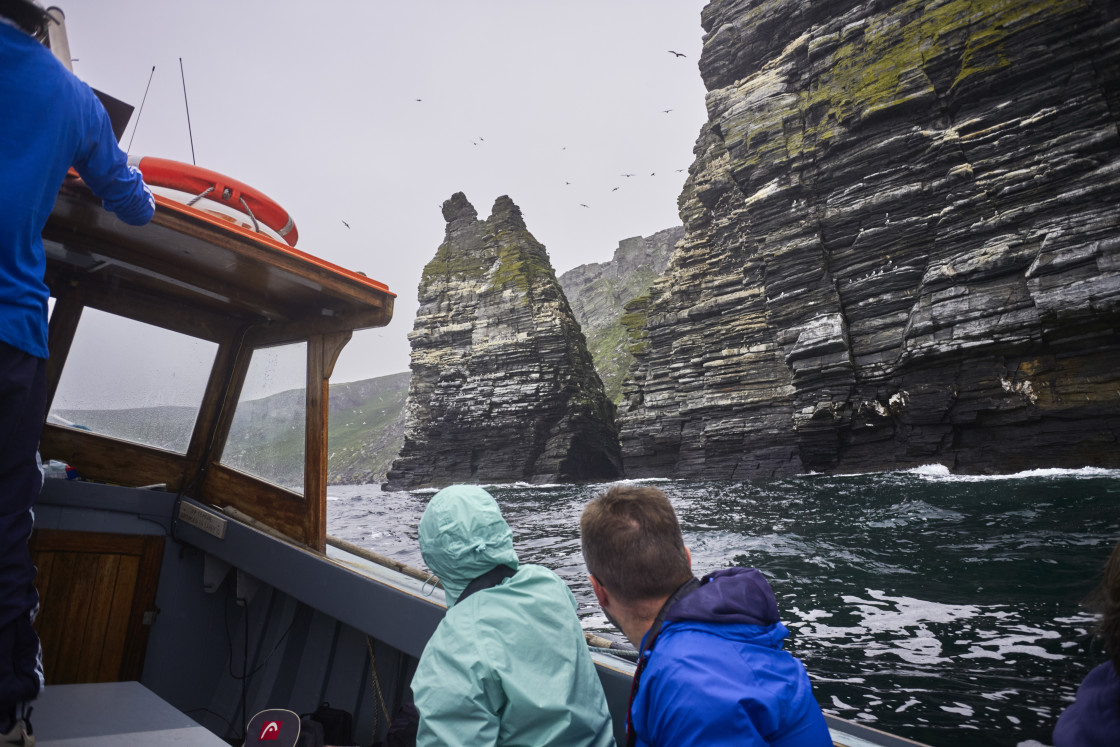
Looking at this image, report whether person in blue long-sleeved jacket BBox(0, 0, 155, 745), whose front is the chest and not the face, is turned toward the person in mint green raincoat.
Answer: no

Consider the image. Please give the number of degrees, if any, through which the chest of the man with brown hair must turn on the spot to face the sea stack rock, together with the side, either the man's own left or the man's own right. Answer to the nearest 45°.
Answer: approximately 45° to the man's own right

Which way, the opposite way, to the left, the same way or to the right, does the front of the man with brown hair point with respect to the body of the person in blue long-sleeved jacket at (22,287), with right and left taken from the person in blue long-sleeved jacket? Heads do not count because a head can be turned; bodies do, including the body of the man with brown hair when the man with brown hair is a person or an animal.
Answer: the same way

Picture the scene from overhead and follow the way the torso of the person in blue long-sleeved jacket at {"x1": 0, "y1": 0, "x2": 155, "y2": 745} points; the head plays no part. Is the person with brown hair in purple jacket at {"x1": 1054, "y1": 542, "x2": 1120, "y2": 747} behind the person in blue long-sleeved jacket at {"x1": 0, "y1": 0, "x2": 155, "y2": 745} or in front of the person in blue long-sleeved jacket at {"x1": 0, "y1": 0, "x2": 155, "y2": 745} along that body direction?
behind

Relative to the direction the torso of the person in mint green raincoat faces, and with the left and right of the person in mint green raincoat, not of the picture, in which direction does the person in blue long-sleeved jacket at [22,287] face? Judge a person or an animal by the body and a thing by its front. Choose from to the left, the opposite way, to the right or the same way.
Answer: the same way

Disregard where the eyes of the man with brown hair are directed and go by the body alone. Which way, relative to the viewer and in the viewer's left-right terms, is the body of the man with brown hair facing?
facing away from the viewer and to the left of the viewer

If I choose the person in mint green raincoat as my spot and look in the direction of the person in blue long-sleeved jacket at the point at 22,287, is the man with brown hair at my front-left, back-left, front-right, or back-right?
back-left

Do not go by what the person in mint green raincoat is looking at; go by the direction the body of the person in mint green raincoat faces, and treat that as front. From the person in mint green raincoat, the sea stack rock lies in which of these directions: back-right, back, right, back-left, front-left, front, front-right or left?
front-right

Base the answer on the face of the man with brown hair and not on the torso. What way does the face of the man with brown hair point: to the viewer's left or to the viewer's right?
to the viewer's left

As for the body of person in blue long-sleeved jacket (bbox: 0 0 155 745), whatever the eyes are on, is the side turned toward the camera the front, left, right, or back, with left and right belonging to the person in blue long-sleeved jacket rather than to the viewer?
back

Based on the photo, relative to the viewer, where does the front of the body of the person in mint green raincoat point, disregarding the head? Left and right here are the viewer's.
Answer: facing away from the viewer and to the left of the viewer

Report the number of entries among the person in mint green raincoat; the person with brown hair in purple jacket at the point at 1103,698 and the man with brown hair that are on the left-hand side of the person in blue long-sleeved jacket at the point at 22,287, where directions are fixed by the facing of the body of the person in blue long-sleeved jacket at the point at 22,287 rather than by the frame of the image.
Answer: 0
